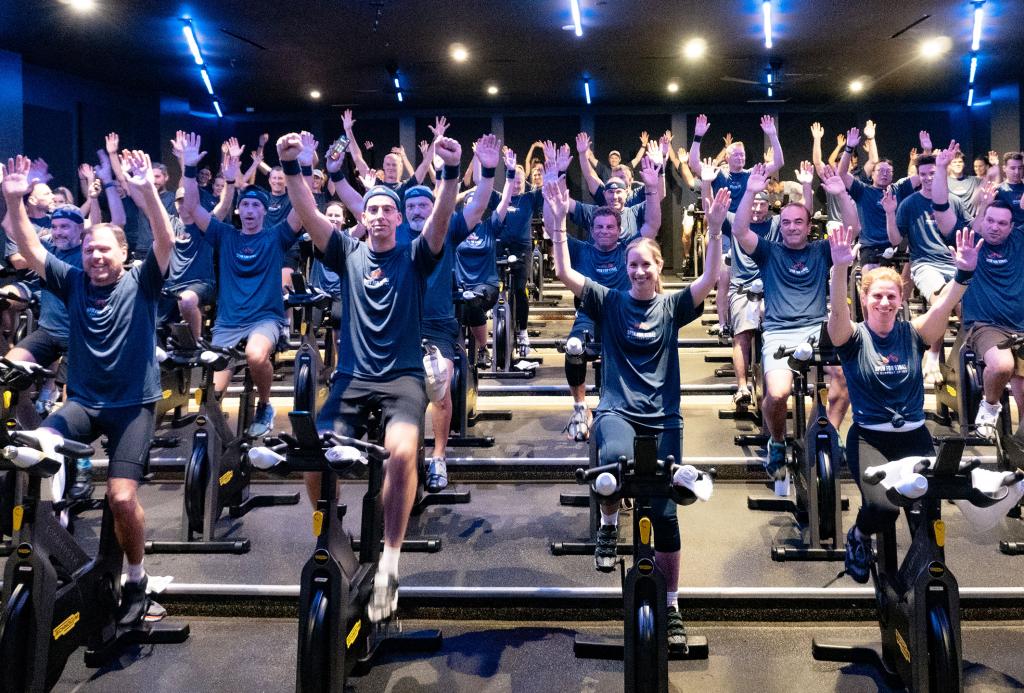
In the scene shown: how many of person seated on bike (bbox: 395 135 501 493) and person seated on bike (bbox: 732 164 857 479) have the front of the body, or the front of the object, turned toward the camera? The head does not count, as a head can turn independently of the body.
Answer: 2

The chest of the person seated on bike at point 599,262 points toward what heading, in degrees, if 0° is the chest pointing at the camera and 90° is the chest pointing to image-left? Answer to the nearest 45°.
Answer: approximately 0°

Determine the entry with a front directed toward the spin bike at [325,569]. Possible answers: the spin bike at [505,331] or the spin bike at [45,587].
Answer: the spin bike at [505,331]

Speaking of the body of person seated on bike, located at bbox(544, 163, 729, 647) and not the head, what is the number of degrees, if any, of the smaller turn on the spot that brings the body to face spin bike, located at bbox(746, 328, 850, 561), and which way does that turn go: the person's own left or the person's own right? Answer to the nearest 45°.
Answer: approximately 135° to the person's own left

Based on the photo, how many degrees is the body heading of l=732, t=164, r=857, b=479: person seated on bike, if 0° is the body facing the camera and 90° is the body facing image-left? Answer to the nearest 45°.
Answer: approximately 0°

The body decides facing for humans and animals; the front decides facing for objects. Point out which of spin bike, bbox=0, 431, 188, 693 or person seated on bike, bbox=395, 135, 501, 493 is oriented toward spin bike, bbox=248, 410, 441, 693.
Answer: the person seated on bike
